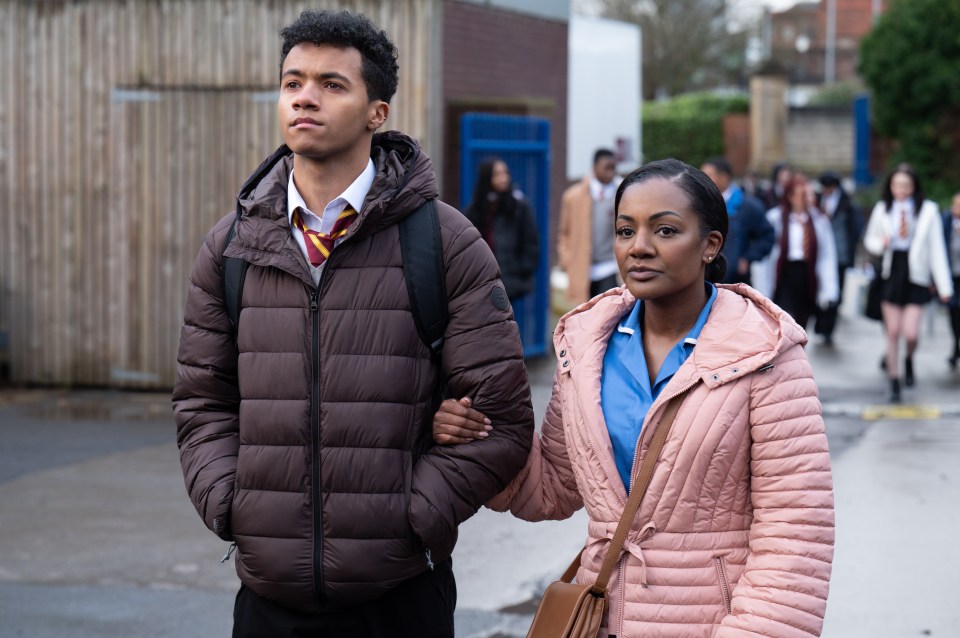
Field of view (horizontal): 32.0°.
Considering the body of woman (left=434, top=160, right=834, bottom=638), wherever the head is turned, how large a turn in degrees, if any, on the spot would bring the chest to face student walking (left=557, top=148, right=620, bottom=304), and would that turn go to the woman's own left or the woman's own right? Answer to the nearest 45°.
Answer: approximately 135° to the woman's own right

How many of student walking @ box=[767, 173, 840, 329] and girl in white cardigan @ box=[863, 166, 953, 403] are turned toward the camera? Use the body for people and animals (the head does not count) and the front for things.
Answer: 2

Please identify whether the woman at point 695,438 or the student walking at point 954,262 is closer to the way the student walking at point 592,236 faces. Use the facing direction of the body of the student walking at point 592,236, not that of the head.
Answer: the woman

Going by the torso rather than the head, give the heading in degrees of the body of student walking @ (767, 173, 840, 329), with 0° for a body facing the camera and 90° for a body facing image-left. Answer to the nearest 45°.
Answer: approximately 0°

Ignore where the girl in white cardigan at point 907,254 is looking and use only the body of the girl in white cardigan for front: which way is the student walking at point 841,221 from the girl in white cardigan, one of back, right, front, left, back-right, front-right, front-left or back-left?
back

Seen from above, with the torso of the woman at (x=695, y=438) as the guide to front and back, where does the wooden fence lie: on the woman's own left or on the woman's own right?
on the woman's own right

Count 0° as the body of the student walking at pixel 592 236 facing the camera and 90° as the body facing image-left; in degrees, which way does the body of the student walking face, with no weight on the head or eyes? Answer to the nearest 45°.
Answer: approximately 315°
